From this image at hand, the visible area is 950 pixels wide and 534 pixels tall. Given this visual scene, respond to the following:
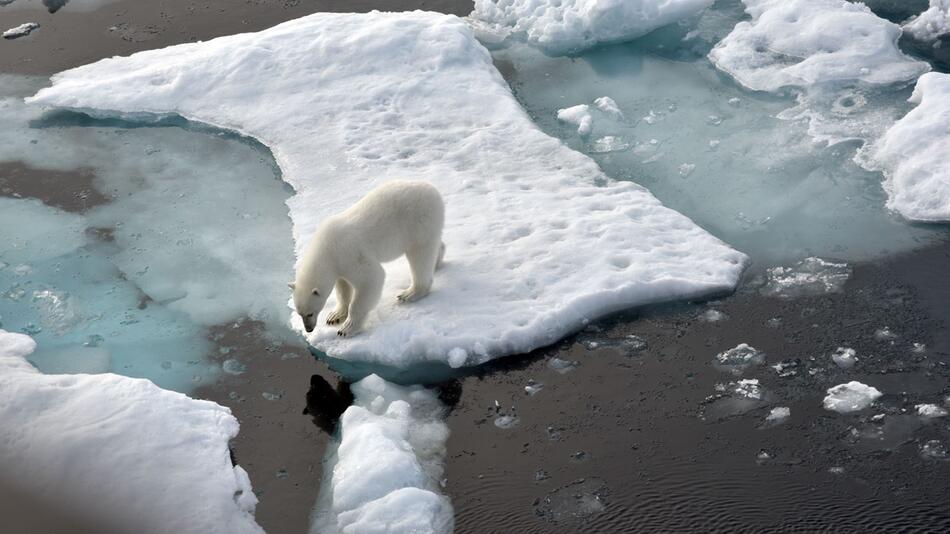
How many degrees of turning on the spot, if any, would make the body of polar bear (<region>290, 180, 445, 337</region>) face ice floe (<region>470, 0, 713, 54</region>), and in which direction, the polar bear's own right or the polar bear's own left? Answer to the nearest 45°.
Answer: approximately 180°

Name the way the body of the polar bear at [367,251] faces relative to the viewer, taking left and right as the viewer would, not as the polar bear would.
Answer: facing the viewer and to the left of the viewer

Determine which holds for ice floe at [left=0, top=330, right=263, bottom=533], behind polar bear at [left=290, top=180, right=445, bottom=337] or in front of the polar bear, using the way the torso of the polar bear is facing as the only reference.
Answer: in front

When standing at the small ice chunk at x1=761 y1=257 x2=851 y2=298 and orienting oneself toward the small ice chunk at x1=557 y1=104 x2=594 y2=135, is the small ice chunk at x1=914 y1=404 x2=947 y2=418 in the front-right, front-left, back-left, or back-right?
back-left

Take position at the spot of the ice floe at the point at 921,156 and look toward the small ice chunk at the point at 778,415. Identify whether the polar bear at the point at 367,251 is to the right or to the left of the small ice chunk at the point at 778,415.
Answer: right

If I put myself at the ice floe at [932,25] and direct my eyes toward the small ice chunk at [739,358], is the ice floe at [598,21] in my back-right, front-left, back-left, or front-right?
front-right

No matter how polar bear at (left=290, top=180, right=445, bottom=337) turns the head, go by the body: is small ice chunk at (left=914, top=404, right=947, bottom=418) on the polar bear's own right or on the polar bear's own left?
on the polar bear's own left

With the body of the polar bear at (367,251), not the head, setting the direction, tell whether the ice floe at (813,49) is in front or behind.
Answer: behind

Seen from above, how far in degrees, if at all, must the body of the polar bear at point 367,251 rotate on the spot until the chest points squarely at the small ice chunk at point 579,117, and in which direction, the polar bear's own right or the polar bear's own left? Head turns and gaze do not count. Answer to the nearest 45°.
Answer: approximately 180°

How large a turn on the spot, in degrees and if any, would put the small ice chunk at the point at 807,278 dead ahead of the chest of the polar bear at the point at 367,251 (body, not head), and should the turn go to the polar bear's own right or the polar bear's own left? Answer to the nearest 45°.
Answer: approximately 135° to the polar bear's own left

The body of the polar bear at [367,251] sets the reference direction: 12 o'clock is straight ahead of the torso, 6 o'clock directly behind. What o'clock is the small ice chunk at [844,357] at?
The small ice chunk is roughly at 8 o'clock from the polar bear.

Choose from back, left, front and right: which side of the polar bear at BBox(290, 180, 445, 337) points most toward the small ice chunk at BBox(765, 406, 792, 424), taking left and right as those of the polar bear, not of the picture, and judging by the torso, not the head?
left

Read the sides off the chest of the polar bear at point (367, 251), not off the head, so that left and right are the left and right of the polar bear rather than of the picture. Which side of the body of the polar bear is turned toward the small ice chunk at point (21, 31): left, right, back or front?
right

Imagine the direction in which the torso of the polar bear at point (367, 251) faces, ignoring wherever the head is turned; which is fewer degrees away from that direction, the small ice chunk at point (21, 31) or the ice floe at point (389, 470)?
the ice floe

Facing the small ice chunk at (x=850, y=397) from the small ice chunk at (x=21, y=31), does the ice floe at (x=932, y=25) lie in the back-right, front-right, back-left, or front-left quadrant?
front-left

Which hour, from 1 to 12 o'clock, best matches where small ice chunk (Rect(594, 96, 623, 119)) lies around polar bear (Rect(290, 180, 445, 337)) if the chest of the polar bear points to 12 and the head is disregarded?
The small ice chunk is roughly at 6 o'clock from the polar bear.

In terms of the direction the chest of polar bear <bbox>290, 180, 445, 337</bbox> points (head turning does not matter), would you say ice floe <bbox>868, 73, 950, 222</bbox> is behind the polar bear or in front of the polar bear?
behind
